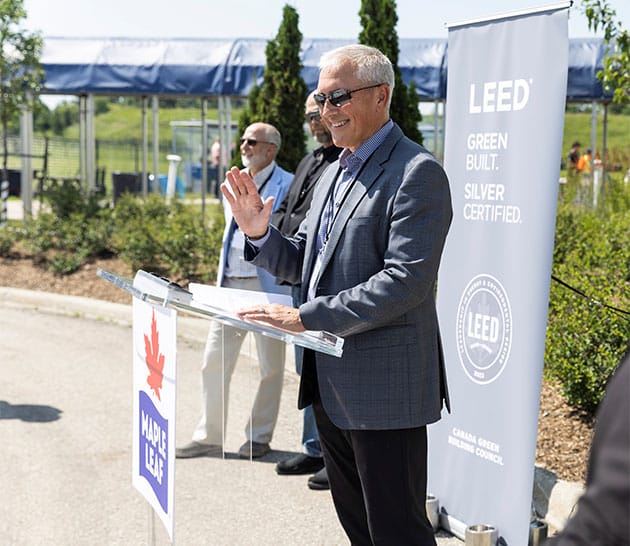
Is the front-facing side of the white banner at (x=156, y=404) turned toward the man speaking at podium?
no

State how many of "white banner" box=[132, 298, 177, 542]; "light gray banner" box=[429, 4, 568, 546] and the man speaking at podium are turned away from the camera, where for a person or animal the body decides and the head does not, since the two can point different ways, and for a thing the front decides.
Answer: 0

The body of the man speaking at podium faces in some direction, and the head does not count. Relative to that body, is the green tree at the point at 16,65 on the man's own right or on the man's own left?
on the man's own right

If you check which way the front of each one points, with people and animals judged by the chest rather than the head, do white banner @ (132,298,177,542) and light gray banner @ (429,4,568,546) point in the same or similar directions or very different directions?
same or similar directions

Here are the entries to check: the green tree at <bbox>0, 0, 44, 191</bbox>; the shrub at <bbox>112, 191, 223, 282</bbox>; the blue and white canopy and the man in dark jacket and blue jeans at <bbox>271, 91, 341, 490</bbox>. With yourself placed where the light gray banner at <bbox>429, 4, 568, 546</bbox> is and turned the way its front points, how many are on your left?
0

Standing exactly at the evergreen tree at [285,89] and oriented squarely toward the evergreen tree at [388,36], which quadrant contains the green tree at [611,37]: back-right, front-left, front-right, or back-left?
front-right

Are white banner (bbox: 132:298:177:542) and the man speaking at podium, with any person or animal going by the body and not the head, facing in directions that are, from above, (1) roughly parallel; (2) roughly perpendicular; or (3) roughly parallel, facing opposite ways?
roughly parallel

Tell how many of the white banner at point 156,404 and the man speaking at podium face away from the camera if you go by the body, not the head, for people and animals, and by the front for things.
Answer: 0

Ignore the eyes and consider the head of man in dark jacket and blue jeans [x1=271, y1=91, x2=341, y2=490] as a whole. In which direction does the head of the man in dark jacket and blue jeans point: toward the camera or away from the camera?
toward the camera

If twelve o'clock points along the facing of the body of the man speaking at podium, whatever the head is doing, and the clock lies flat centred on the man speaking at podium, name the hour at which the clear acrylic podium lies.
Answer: The clear acrylic podium is roughly at 1 o'clock from the man speaking at podium.

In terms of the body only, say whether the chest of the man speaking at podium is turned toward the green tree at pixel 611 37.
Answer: no

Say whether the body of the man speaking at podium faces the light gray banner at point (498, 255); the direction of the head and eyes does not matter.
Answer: no

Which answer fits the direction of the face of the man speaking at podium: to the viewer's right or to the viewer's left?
to the viewer's left

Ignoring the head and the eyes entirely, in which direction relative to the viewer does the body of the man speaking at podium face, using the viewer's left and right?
facing the viewer and to the left of the viewer

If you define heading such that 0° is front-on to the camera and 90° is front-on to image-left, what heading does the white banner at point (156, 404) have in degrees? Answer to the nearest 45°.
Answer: approximately 45°

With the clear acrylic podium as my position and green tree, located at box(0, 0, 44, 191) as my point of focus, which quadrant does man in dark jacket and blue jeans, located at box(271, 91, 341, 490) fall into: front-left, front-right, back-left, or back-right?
front-right

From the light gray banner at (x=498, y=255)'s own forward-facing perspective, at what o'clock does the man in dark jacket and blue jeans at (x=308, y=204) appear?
The man in dark jacket and blue jeans is roughly at 3 o'clock from the light gray banner.
